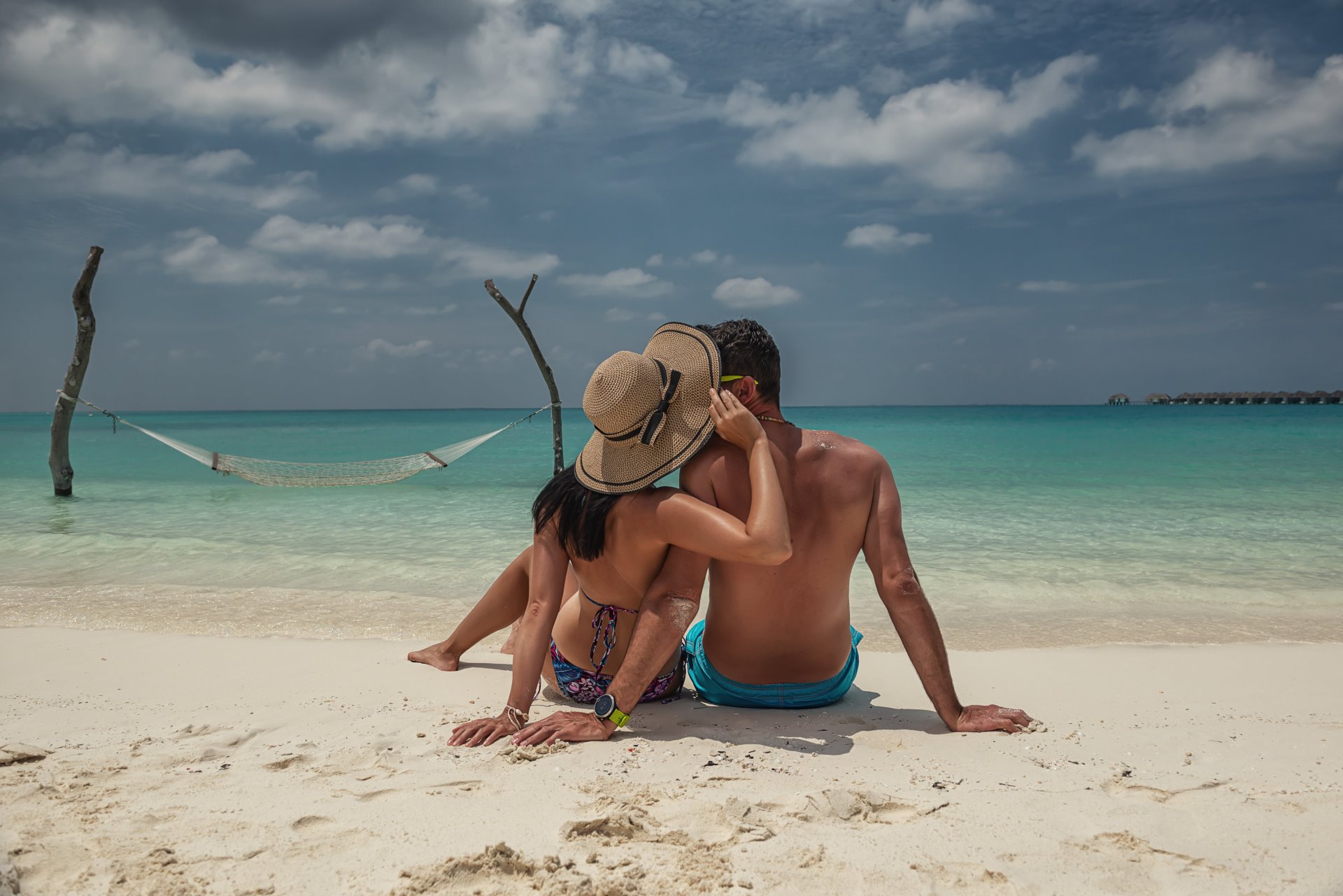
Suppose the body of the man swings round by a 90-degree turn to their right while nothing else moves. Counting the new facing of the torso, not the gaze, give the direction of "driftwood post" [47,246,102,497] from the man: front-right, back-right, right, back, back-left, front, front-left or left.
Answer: back-left

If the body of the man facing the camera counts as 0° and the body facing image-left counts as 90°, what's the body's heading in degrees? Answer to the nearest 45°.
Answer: approximately 180°

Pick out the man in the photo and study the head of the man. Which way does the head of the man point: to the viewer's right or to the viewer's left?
to the viewer's left

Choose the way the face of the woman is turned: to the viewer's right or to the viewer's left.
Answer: to the viewer's right

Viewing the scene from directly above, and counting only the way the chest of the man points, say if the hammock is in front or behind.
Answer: in front

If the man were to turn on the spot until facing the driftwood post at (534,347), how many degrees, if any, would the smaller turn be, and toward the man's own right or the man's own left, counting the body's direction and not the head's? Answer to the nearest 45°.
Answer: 0° — they already face it
